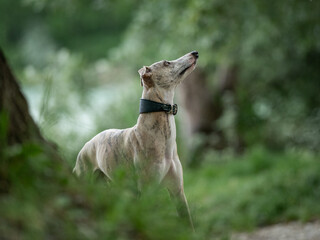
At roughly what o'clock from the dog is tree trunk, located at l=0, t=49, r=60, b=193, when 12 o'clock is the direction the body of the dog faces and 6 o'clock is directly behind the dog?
The tree trunk is roughly at 3 o'clock from the dog.

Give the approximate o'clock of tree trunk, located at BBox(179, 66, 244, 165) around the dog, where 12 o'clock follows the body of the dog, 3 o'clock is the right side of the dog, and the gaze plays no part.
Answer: The tree trunk is roughly at 8 o'clock from the dog.

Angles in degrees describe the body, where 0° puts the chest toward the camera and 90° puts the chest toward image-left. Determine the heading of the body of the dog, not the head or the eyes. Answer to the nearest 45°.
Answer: approximately 315°
